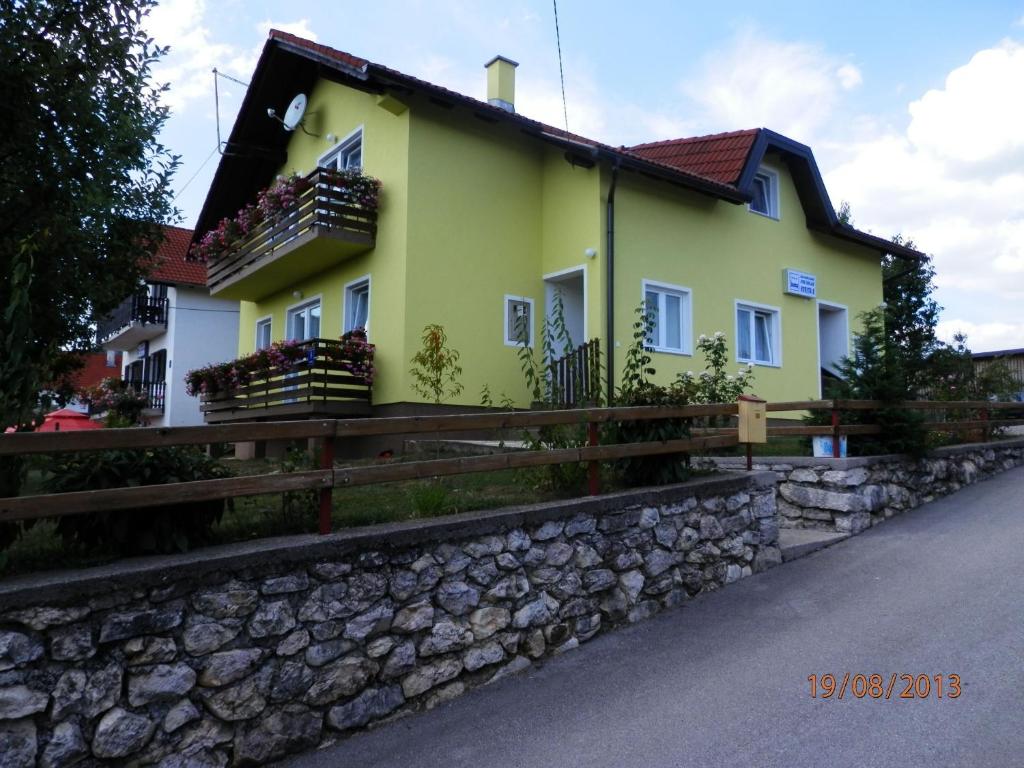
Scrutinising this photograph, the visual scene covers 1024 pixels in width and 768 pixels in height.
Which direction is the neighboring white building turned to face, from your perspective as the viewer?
facing the viewer and to the left of the viewer

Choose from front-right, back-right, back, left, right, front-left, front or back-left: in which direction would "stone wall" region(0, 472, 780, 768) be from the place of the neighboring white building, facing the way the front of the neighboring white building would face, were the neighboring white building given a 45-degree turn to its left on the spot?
front

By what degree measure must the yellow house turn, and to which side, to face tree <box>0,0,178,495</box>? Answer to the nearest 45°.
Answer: approximately 45° to its right

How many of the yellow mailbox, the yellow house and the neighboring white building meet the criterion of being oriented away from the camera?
0

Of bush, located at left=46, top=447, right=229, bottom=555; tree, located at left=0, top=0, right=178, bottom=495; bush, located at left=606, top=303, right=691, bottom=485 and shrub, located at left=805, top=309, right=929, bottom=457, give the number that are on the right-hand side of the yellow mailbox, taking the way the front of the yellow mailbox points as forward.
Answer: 3

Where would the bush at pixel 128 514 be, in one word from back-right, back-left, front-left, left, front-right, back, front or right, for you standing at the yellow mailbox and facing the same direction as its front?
right

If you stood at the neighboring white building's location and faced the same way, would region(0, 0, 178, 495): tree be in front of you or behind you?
in front

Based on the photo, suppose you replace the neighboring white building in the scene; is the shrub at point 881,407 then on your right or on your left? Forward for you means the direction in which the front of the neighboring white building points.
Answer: on your left

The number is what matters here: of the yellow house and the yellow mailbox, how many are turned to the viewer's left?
0

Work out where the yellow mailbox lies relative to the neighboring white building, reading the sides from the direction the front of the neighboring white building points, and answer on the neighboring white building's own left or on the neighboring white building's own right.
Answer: on the neighboring white building's own left

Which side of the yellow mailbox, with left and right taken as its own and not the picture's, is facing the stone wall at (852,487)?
left

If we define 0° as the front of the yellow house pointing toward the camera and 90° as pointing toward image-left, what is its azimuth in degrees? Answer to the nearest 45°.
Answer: approximately 315°

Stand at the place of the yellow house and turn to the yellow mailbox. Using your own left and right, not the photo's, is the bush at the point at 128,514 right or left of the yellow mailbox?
right

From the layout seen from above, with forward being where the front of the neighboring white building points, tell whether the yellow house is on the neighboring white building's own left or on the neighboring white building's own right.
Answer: on the neighboring white building's own left
